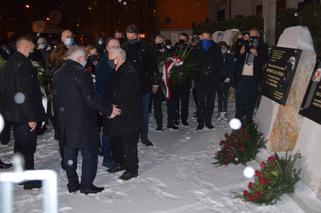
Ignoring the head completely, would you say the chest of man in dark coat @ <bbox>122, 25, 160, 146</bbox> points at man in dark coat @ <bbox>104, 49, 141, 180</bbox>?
yes

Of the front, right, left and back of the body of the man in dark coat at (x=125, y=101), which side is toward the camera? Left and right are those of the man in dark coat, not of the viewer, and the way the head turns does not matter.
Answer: left

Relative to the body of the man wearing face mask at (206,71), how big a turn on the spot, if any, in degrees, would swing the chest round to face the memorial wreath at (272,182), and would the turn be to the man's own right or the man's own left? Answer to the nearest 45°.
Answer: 0° — they already face it

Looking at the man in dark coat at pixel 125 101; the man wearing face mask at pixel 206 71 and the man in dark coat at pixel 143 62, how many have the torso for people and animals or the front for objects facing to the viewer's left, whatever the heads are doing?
1

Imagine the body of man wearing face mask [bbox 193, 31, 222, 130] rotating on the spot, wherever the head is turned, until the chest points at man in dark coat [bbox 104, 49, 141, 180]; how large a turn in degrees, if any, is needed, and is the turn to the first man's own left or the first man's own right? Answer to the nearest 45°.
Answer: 0° — they already face them

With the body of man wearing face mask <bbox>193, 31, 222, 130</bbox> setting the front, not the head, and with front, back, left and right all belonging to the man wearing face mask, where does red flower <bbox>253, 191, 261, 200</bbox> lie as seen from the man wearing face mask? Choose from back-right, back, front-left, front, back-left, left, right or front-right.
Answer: front

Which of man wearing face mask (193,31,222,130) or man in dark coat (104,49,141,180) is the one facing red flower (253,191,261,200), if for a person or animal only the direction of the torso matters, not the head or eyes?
the man wearing face mask

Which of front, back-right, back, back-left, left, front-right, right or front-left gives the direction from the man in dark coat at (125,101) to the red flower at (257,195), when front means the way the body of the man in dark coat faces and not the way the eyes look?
back-left

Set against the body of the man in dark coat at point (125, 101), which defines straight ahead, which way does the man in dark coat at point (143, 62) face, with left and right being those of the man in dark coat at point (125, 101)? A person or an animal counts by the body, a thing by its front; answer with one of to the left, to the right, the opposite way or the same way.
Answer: to the left

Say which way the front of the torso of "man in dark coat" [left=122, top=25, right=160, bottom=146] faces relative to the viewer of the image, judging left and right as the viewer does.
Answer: facing the viewer

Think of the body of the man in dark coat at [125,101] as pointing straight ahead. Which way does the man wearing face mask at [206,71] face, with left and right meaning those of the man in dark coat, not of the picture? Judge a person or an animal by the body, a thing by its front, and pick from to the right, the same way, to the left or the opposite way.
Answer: to the left

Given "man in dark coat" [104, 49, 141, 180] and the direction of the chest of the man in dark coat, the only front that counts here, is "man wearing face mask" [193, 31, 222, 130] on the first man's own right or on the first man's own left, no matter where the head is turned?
on the first man's own right

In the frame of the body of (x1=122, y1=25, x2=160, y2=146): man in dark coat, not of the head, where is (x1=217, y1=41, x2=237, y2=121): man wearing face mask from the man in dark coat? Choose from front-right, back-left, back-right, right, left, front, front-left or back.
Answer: back-left

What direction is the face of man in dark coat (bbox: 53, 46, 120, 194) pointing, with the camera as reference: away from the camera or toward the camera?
away from the camera
